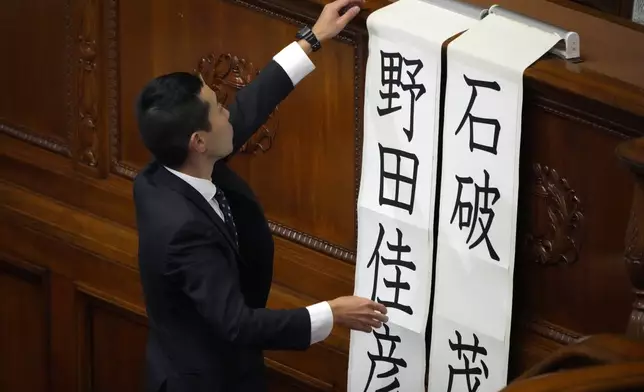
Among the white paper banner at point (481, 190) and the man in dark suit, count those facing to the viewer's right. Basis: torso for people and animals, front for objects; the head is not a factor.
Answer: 1

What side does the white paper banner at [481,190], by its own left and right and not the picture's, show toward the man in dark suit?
right

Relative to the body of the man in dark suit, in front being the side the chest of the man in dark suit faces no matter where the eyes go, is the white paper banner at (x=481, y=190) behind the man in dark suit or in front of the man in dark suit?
in front

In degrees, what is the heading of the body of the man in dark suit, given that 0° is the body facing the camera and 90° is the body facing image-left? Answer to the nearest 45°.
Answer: approximately 270°
